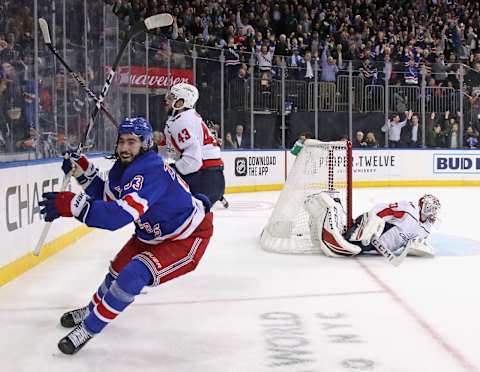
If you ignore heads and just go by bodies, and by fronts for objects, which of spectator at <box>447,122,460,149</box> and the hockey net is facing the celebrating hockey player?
the spectator

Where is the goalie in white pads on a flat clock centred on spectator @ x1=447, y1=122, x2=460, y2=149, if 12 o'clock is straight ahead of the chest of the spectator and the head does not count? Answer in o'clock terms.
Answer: The goalie in white pads is roughly at 12 o'clock from the spectator.

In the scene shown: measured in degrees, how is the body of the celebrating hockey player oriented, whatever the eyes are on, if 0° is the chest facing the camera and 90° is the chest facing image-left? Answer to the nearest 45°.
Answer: approximately 45°

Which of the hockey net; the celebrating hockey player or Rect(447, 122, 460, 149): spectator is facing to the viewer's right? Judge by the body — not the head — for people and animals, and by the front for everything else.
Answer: the hockey net

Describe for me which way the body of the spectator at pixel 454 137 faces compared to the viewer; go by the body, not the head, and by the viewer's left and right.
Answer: facing the viewer

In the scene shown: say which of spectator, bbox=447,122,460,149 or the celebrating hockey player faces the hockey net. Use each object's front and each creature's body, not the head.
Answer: the spectator

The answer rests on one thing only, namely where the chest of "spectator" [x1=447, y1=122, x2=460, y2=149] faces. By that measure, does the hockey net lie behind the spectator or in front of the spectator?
in front

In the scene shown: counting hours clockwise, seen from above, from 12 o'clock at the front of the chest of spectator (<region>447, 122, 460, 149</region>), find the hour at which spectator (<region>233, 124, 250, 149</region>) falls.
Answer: spectator (<region>233, 124, 250, 149</region>) is roughly at 2 o'clock from spectator (<region>447, 122, 460, 149</region>).

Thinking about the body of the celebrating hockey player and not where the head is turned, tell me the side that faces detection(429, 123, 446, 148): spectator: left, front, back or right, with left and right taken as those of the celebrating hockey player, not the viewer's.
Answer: back
